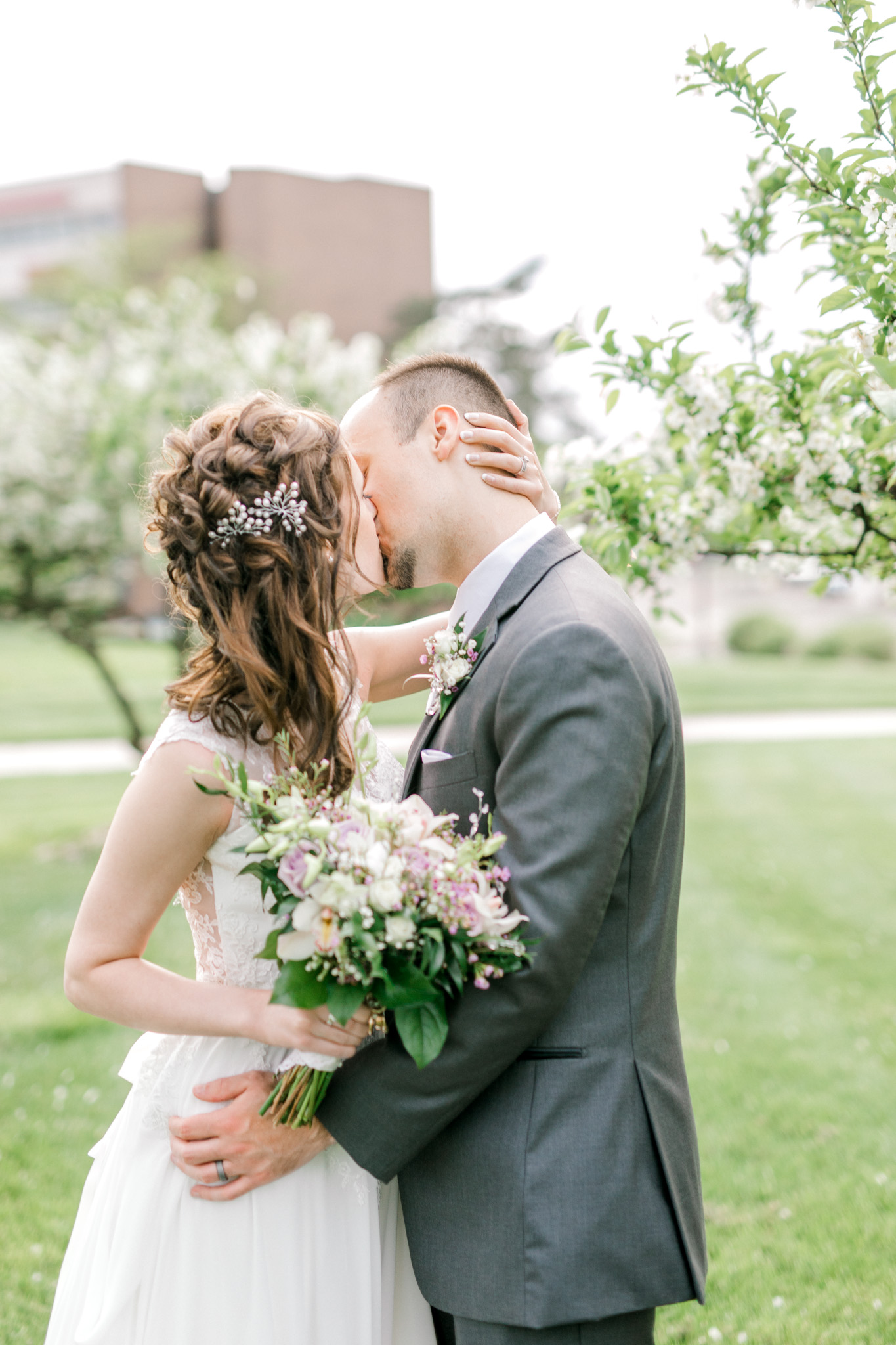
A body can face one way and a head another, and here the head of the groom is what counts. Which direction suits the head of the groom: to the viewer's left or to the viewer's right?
to the viewer's left

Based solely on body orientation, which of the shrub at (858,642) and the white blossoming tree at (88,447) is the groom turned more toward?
the white blossoming tree

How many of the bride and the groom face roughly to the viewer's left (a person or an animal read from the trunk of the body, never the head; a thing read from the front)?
1

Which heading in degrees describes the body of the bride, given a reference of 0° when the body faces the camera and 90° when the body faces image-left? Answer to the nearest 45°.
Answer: approximately 270°

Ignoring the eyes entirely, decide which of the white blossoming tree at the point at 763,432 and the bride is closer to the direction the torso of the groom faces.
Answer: the bride

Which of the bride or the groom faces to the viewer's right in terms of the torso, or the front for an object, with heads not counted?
the bride

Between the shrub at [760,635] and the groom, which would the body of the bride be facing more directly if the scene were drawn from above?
the groom

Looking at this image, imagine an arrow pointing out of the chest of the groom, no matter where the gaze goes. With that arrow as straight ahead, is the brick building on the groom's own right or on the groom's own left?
on the groom's own right

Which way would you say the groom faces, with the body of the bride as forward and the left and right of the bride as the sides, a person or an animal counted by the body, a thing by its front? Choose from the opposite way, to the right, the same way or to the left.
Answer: the opposite way

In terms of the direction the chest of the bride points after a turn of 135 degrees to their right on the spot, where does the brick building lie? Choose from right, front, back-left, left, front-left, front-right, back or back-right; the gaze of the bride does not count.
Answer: back-right

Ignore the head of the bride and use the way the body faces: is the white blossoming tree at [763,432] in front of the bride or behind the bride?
in front

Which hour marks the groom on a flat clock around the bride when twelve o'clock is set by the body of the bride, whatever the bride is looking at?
The groom is roughly at 1 o'clock from the bride.

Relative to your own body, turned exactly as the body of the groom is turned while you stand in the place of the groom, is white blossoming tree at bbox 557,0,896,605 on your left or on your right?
on your right

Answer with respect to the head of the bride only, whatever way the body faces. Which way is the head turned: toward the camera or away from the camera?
away from the camera

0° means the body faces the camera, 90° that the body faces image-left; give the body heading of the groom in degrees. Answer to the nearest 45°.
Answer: approximately 90°
